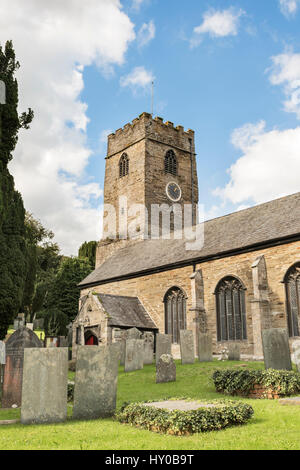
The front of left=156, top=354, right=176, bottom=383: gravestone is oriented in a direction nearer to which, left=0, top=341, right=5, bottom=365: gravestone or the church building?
the gravestone

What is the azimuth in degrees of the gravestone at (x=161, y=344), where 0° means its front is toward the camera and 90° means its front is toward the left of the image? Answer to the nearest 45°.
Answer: approximately 0°

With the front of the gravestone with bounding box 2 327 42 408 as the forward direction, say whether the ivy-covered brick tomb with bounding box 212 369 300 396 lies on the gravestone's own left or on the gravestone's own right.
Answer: on the gravestone's own left

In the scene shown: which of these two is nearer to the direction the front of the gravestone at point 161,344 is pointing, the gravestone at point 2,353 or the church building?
the gravestone

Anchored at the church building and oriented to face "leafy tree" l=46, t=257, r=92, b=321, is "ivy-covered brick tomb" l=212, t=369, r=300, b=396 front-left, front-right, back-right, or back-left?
back-left

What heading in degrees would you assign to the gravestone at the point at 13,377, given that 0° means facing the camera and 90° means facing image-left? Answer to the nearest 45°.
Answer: approximately 0°

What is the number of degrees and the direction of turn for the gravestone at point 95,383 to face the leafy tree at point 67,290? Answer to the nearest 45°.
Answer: approximately 180°

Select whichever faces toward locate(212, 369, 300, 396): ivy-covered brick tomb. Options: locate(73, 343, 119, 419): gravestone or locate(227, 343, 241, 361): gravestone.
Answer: locate(227, 343, 241, 361): gravestone
